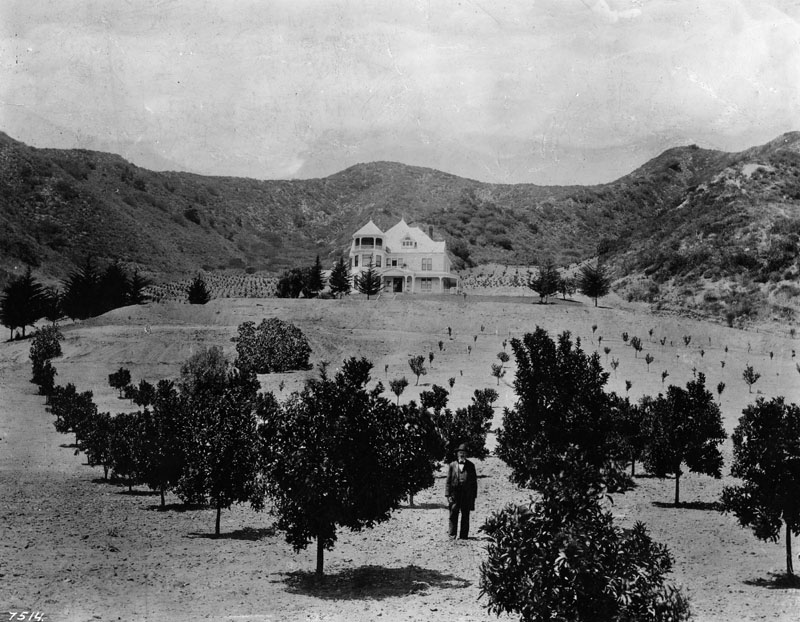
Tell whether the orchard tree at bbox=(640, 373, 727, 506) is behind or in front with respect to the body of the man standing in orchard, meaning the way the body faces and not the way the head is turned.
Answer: behind

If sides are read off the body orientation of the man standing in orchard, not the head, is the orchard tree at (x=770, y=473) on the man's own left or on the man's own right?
on the man's own left

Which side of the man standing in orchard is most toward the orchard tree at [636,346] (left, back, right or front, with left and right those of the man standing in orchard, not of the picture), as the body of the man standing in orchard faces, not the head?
back

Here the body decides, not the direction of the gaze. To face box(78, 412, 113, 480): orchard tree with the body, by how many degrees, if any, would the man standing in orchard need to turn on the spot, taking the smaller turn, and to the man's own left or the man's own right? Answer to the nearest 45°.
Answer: approximately 135° to the man's own right

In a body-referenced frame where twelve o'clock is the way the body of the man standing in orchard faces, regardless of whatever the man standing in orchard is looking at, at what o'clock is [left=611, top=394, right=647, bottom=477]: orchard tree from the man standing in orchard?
The orchard tree is roughly at 7 o'clock from the man standing in orchard.

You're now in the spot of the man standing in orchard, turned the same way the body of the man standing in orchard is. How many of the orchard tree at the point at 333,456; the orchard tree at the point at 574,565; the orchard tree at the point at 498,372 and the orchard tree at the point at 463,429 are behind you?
2

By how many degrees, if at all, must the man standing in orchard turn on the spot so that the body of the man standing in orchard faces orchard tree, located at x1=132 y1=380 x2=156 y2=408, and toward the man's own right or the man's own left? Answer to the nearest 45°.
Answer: approximately 135° to the man's own right

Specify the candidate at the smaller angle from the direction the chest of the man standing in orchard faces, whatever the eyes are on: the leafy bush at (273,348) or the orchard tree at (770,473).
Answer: the orchard tree

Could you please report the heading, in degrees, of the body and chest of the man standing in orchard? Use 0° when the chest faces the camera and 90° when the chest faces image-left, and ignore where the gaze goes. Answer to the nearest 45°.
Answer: approximately 0°

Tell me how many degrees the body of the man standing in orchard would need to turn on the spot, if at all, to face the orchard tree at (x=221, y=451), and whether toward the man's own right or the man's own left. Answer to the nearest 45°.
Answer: approximately 90° to the man's own right

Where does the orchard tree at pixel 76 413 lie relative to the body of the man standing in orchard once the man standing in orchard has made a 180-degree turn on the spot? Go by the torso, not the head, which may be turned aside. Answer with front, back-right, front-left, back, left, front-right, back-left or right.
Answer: front-left
